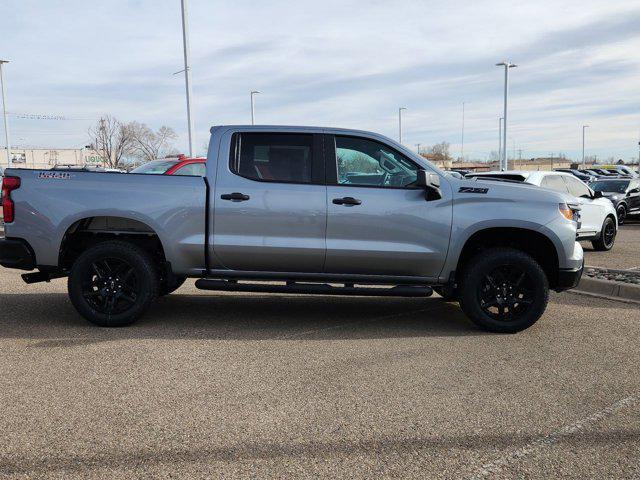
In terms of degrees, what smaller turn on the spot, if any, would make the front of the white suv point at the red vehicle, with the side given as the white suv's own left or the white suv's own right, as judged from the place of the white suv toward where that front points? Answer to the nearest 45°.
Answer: approximately 135° to the white suv's own left

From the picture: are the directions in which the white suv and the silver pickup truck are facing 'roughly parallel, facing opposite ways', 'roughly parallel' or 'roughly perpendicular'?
roughly parallel

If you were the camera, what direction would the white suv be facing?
facing away from the viewer and to the right of the viewer

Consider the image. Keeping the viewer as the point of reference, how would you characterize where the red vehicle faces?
facing the viewer and to the left of the viewer

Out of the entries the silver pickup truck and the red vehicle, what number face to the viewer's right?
1

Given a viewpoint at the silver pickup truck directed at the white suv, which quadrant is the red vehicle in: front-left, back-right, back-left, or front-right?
front-left

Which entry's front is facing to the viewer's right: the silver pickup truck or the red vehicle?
the silver pickup truck

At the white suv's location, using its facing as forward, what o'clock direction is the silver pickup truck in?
The silver pickup truck is roughly at 5 o'clock from the white suv.

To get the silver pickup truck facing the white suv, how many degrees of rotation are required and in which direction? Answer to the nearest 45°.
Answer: approximately 45° to its left

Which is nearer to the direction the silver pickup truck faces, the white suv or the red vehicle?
the white suv

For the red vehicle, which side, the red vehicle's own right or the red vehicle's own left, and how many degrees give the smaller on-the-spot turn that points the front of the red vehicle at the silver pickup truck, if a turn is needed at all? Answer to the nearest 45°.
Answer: approximately 45° to the red vehicle's own left

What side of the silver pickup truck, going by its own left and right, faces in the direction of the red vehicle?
left

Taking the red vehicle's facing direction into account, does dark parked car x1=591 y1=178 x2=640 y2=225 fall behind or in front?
behind

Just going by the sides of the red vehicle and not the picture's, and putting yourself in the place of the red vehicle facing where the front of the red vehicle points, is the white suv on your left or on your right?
on your left

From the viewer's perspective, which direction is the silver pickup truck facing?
to the viewer's right

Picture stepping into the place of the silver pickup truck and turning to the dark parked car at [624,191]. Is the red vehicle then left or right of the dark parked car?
left
